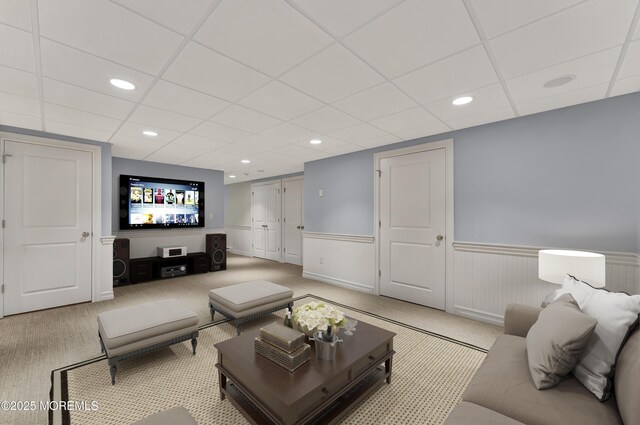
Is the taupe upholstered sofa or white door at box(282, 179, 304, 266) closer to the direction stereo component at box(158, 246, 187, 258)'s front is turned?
the taupe upholstered sofa

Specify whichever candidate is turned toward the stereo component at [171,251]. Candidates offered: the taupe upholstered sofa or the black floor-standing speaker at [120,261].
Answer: the taupe upholstered sofa

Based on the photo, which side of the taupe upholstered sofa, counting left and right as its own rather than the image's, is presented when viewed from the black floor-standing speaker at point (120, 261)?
front

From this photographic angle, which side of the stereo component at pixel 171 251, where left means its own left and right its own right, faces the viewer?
front

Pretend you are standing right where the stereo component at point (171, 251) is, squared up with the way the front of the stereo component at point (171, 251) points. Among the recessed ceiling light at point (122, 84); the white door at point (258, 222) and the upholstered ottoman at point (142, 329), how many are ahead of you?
2

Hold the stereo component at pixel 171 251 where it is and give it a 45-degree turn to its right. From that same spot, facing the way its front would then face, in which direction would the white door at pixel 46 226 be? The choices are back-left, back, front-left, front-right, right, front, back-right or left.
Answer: front

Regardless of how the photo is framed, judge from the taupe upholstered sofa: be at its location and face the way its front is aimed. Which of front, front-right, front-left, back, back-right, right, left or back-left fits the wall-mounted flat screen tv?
front

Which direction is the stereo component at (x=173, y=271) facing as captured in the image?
toward the camera

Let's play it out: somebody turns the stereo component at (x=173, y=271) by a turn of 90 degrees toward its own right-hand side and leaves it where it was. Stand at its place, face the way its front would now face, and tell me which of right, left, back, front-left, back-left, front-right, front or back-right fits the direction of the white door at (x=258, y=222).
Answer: back-right

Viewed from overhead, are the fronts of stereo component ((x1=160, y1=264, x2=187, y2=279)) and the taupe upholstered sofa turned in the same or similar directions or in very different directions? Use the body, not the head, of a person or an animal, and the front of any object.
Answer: very different directions

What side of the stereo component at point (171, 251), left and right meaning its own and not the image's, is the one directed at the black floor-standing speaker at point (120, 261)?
right

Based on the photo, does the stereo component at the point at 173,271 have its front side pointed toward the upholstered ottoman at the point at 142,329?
yes

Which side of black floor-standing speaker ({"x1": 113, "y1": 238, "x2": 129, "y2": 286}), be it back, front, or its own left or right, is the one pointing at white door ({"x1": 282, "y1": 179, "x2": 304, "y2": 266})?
left

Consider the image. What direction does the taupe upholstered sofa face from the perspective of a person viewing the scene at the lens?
facing to the left of the viewer

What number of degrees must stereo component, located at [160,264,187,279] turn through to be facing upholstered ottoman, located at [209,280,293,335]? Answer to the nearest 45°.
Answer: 0° — it already faces it
